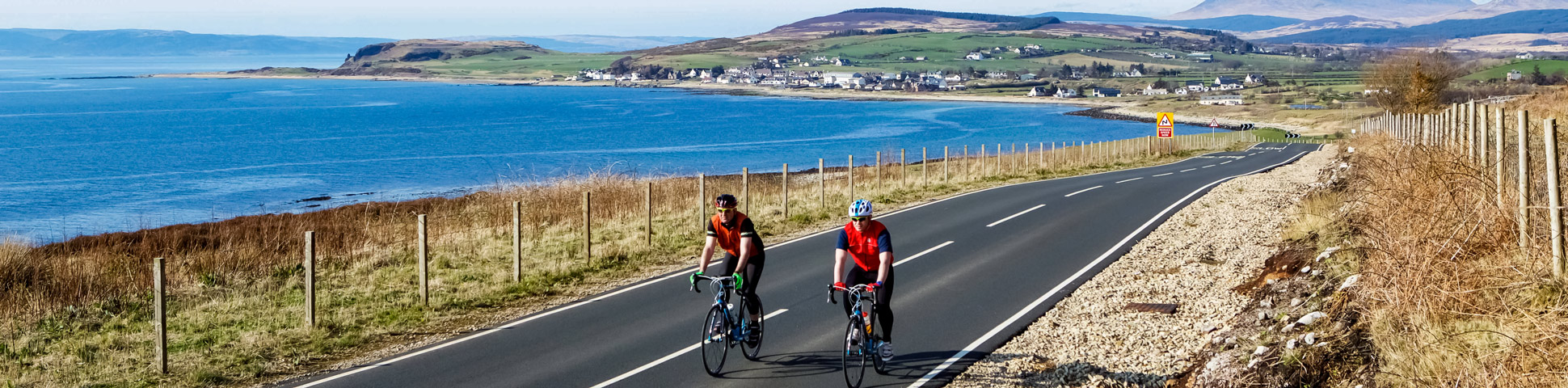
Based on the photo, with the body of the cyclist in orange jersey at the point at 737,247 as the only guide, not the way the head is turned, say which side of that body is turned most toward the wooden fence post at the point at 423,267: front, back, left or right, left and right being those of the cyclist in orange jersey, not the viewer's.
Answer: right

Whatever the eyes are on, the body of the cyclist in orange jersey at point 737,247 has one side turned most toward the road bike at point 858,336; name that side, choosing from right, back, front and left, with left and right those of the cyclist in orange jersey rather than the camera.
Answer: left

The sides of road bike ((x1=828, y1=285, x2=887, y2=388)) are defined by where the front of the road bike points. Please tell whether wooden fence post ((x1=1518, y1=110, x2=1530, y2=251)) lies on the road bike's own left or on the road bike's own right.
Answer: on the road bike's own left

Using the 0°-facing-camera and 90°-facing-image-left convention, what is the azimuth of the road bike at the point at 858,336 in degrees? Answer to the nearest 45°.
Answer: approximately 0°

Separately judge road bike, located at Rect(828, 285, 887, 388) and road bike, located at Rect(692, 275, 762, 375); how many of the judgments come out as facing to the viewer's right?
0

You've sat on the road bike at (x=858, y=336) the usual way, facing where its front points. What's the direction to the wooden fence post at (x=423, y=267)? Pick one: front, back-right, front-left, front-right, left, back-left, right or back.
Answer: back-right

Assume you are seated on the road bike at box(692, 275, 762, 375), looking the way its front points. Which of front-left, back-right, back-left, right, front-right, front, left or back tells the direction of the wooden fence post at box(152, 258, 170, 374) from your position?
front-right

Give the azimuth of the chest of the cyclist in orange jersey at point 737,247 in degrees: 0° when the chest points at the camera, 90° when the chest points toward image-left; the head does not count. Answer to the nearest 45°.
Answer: approximately 45°

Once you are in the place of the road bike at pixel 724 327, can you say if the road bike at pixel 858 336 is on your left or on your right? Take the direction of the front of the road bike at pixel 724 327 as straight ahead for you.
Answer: on your left
